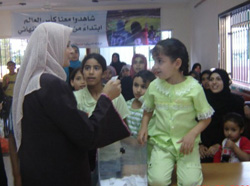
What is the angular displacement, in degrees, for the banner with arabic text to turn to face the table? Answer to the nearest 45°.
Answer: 0° — it already faces it

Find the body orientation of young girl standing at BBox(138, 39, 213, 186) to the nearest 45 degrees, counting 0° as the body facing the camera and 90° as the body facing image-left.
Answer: approximately 0°

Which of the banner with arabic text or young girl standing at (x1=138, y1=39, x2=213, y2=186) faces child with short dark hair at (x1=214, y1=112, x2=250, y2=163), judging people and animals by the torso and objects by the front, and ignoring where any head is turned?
the banner with arabic text

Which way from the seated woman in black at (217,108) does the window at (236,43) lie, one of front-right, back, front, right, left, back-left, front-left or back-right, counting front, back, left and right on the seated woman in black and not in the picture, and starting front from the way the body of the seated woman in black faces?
back-right

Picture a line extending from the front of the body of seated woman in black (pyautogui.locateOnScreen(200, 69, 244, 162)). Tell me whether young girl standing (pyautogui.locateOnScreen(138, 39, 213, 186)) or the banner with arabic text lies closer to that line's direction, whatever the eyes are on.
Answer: the young girl standing

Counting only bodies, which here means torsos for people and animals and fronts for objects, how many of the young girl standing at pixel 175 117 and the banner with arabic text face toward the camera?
2

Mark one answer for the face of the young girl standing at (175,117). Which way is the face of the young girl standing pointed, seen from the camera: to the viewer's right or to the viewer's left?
to the viewer's left

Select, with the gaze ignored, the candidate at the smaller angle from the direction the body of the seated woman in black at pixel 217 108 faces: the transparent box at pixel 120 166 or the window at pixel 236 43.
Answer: the transparent box
